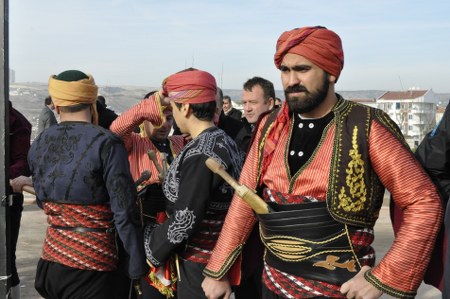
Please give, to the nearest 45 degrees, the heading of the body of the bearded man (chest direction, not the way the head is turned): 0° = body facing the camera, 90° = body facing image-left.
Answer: approximately 45°
